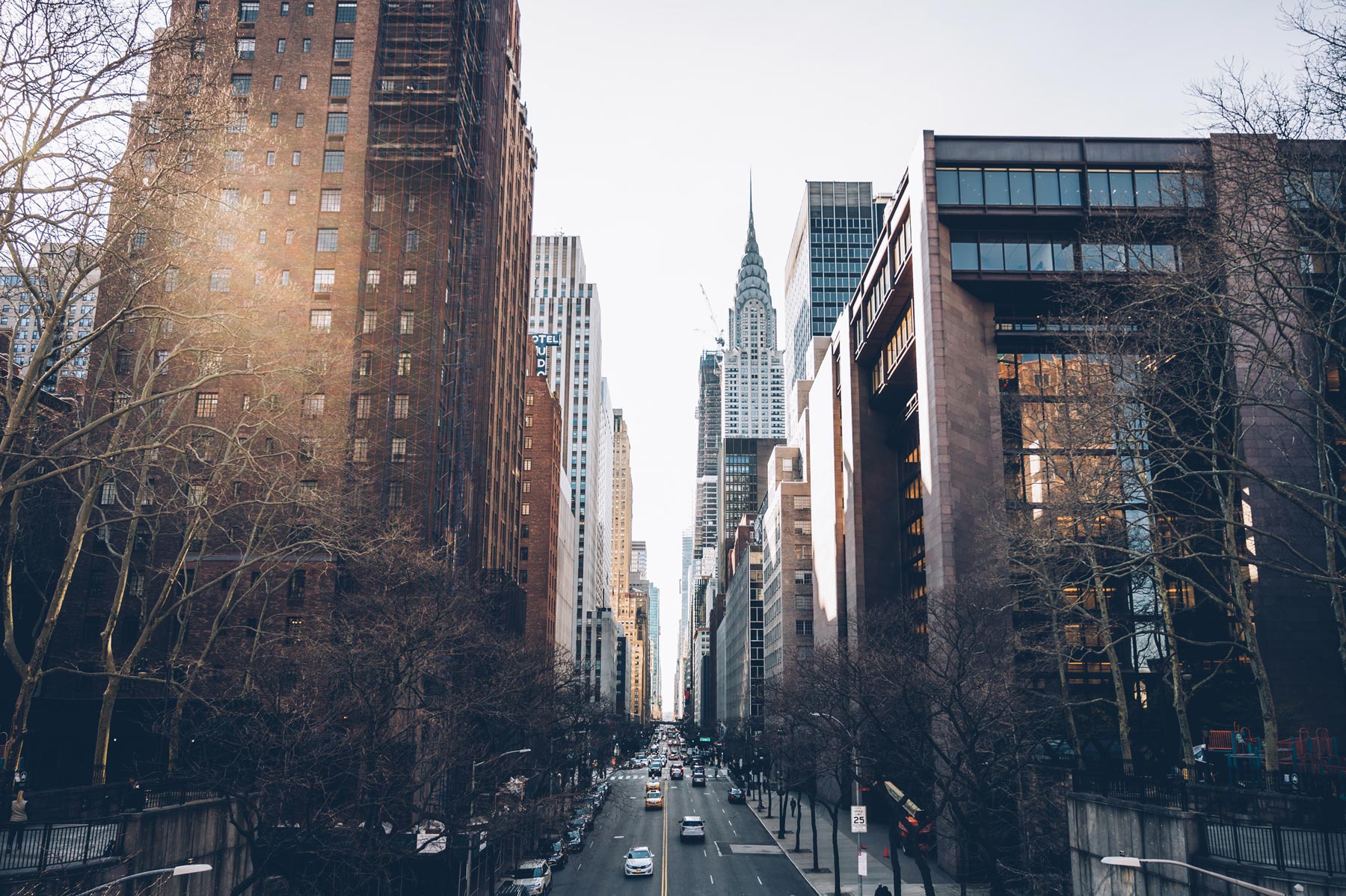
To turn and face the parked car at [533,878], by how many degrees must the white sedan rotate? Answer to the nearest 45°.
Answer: approximately 45° to its right

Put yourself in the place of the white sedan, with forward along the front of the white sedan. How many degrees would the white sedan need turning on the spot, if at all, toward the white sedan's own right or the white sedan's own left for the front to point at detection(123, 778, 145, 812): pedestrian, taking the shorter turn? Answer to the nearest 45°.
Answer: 0° — it already faces them

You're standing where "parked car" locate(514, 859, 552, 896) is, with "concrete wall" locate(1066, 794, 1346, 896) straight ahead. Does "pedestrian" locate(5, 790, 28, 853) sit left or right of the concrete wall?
right

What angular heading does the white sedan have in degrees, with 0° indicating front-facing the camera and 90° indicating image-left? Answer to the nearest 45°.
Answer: approximately 0°

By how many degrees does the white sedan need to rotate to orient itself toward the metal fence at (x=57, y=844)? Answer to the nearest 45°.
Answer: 0° — it already faces it

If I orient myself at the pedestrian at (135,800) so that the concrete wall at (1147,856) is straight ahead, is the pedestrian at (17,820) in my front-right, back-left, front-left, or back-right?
back-right
